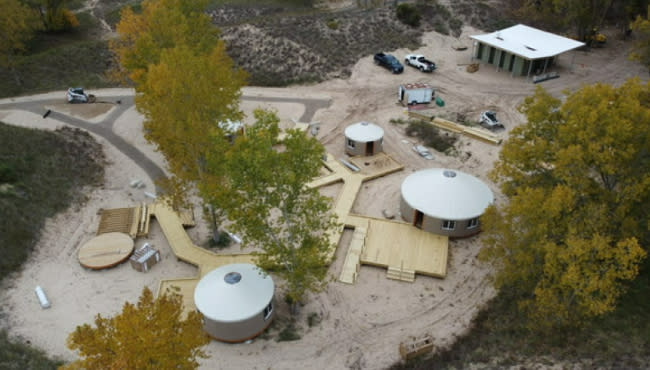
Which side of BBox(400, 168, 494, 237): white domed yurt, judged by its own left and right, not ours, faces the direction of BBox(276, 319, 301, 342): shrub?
front

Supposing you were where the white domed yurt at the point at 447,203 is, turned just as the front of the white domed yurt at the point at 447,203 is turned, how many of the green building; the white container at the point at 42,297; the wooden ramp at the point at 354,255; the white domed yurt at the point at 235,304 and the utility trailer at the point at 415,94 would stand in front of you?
3

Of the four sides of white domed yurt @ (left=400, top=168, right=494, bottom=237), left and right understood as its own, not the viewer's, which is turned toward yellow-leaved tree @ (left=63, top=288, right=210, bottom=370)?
front

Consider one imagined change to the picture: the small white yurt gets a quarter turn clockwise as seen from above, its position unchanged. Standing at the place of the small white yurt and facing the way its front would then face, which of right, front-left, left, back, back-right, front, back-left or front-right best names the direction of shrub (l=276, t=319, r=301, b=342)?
left

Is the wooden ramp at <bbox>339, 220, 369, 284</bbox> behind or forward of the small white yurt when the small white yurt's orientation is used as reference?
forward

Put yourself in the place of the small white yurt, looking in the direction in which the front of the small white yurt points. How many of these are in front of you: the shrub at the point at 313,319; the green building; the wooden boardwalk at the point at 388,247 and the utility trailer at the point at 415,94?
2

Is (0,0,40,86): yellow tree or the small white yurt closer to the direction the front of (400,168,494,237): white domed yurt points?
the yellow tree

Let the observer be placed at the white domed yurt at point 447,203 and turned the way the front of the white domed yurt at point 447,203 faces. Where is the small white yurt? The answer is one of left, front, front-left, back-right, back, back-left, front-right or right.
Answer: right

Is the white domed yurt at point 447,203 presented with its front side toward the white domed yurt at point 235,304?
yes

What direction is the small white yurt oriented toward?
toward the camera

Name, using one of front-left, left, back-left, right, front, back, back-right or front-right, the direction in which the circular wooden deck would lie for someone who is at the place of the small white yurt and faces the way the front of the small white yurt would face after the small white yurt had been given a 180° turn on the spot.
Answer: back-left

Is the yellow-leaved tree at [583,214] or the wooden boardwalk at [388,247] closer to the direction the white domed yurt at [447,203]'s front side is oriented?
the wooden boardwalk

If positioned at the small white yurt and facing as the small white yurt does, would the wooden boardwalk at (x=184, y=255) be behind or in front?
in front

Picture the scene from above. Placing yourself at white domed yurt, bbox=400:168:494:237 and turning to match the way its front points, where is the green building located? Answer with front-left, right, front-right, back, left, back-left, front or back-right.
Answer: back-right

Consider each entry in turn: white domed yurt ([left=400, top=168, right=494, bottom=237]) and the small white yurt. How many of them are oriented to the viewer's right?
0

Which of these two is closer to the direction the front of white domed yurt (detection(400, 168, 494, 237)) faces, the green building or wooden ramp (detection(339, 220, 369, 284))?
the wooden ramp

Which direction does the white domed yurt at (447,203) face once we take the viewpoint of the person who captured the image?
facing the viewer and to the left of the viewer
